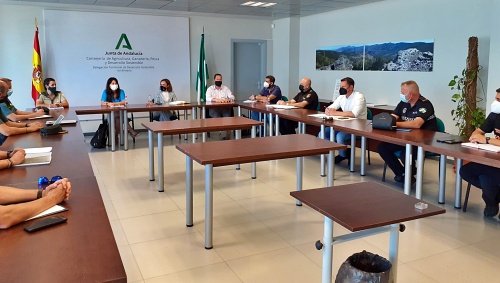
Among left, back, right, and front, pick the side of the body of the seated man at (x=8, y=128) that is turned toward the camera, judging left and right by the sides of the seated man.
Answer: right

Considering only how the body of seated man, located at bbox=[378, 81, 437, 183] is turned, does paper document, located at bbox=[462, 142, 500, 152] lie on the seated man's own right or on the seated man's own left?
on the seated man's own left

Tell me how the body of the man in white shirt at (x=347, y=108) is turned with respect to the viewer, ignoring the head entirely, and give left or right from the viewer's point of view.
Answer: facing the viewer and to the left of the viewer

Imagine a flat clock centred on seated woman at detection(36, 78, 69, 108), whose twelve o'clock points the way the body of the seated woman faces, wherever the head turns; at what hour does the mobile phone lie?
The mobile phone is roughly at 12 o'clock from the seated woman.

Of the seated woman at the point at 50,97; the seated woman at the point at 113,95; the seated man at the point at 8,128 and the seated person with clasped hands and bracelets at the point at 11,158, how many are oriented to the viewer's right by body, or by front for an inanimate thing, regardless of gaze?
2

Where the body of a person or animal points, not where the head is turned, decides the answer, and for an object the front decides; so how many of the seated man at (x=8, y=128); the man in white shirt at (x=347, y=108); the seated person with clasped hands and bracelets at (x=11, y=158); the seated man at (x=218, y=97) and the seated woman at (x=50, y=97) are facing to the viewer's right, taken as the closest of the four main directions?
2

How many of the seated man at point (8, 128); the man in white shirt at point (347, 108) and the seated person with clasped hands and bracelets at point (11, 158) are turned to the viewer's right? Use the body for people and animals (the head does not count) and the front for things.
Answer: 2

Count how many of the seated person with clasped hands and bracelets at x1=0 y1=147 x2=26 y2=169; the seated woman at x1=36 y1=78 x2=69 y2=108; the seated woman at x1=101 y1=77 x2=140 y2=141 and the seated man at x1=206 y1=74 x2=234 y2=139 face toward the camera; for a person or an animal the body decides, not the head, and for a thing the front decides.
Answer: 3

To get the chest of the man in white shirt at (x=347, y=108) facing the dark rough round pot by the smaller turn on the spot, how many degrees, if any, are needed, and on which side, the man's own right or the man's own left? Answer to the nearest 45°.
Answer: approximately 45° to the man's own left

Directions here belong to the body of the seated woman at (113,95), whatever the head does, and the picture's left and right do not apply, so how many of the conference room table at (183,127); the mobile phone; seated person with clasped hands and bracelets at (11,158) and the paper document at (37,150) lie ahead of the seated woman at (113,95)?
4

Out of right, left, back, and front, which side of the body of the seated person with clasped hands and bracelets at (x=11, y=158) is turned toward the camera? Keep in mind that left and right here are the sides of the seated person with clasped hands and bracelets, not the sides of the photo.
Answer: right

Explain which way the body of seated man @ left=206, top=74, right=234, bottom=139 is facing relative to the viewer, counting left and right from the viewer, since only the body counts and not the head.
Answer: facing the viewer

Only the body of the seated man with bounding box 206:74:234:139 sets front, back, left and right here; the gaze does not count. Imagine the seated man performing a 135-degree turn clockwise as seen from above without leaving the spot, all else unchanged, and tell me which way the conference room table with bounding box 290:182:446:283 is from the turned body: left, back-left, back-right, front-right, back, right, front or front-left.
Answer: back-left

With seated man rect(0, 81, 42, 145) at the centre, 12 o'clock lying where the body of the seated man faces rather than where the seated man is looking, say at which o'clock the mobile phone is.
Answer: The mobile phone is roughly at 3 o'clock from the seated man.

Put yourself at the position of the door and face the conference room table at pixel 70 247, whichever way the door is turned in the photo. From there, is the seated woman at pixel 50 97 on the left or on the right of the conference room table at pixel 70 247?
right

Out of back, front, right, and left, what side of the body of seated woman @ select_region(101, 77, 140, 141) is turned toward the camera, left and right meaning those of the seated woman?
front

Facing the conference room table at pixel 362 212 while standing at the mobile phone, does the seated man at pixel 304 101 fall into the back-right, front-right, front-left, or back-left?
front-left

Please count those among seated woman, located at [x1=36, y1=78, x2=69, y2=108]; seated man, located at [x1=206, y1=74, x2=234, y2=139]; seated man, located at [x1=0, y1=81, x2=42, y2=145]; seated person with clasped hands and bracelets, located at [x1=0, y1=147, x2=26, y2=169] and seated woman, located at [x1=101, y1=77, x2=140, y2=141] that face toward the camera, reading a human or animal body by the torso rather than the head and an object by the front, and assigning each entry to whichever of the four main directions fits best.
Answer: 3

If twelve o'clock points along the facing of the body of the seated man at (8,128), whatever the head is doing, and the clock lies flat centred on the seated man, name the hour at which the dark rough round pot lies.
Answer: The dark rough round pot is roughly at 2 o'clock from the seated man.
